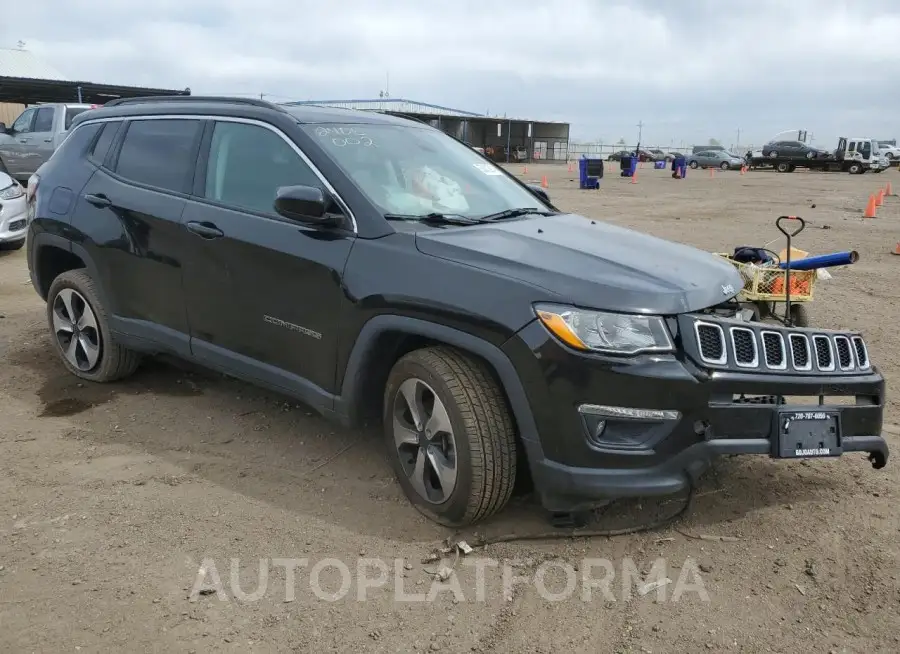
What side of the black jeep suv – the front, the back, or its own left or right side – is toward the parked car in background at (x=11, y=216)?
back

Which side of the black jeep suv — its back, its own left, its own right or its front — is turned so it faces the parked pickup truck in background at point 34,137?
back

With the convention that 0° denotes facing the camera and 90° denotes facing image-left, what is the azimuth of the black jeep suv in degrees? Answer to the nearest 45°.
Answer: approximately 315°

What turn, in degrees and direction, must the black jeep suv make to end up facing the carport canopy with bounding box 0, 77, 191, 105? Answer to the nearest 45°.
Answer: approximately 180°
